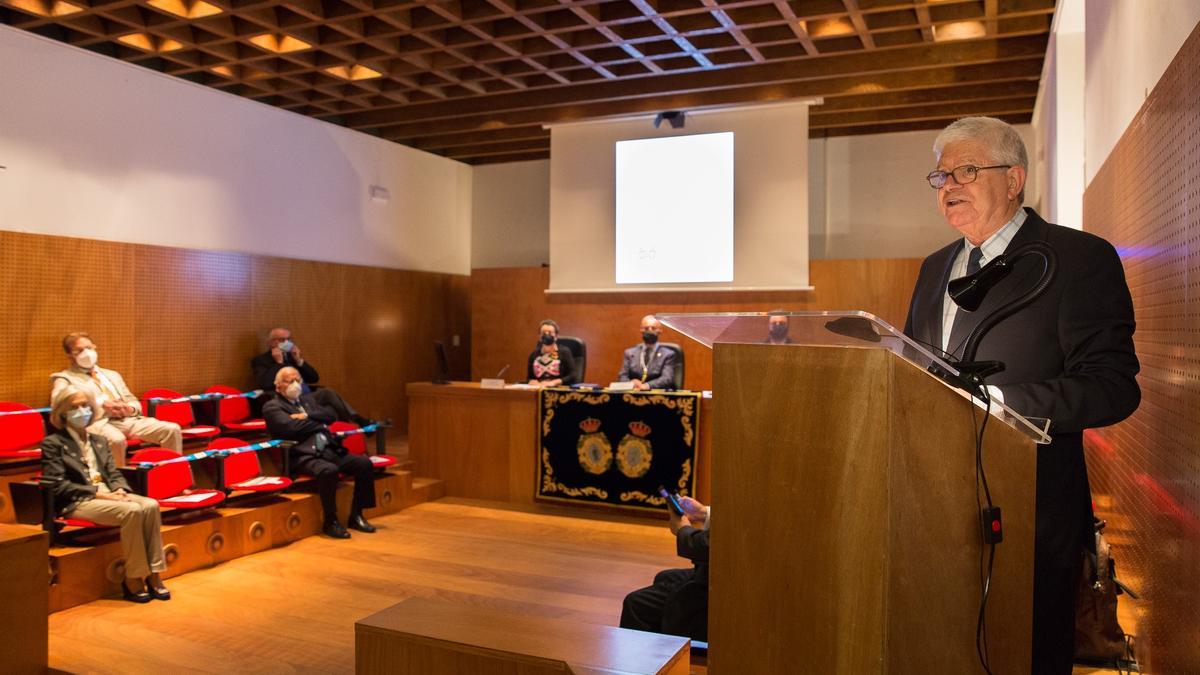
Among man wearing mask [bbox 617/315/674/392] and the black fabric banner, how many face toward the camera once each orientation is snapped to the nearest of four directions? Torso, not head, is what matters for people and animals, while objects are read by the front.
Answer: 2

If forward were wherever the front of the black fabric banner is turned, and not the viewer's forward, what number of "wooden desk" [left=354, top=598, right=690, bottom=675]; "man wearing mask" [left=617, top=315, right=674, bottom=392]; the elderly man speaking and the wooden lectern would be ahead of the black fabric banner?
3

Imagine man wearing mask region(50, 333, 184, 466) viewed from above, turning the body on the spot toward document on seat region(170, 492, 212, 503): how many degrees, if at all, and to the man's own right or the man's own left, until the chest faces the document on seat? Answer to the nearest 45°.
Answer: approximately 45° to the man's own right

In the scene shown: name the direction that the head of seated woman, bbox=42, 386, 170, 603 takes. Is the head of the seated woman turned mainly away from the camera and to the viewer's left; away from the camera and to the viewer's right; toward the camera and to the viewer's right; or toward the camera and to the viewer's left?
toward the camera and to the viewer's right

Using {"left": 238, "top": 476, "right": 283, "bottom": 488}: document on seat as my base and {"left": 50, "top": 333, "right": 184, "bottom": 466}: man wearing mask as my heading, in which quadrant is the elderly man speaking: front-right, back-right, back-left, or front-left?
back-left

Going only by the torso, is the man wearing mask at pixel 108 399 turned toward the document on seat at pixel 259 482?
yes

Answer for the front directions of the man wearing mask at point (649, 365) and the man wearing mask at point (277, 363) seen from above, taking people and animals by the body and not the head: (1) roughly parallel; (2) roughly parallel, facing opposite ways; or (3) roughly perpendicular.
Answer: roughly perpendicular

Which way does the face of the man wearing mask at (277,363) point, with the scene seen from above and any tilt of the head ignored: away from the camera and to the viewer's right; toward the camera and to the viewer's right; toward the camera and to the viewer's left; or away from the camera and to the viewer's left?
toward the camera and to the viewer's right

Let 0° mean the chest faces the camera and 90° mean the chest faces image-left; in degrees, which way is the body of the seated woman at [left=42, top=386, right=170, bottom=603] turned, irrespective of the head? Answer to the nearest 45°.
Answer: approximately 315°

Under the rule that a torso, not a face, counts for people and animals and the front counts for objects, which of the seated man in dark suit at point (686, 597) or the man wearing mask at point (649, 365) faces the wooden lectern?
the man wearing mask

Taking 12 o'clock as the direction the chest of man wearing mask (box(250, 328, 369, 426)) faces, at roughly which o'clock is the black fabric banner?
The black fabric banner is roughly at 12 o'clock from the man wearing mask.

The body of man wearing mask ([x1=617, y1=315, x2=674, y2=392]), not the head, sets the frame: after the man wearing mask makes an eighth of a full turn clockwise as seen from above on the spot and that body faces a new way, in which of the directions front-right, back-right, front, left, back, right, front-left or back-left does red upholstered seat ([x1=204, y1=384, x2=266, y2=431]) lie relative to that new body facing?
front-right

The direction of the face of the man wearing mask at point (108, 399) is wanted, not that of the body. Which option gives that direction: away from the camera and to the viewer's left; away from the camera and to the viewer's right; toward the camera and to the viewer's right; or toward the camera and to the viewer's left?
toward the camera and to the viewer's right

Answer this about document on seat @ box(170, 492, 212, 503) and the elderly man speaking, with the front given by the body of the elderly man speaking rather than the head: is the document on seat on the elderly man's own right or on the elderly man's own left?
on the elderly man's own right

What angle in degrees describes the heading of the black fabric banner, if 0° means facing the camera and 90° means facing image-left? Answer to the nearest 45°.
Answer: approximately 0°
